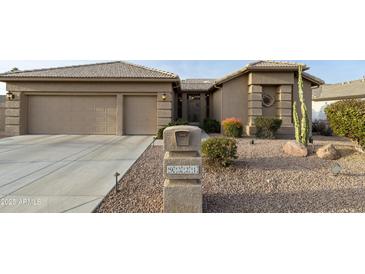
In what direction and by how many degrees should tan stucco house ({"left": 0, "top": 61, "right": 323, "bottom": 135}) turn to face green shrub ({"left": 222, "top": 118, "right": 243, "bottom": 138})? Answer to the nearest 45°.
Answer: approximately 90° to its left

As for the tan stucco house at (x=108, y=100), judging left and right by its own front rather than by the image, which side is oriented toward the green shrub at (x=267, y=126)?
left

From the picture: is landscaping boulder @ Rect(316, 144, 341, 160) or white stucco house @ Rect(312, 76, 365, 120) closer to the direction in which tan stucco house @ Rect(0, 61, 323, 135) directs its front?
the landscaping boulder

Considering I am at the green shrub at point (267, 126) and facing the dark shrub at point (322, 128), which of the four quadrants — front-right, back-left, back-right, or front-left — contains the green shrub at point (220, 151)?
back-right

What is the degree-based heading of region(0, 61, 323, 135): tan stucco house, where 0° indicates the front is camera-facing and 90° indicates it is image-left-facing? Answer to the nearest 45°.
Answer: approximately 0°

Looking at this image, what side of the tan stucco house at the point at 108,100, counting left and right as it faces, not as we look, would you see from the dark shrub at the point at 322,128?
left
